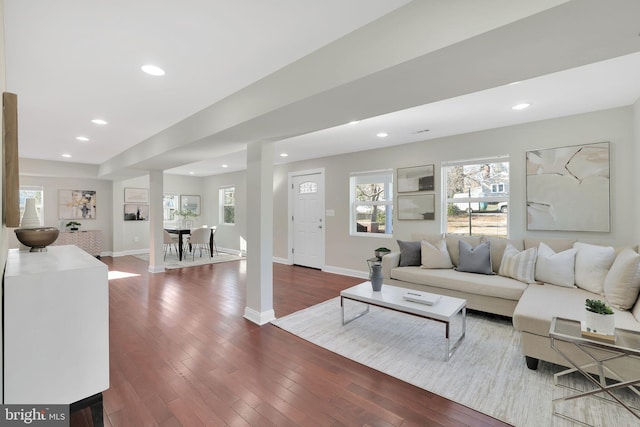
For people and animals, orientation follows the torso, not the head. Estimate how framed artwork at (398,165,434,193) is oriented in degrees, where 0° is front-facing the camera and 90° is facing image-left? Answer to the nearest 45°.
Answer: approximately 45°

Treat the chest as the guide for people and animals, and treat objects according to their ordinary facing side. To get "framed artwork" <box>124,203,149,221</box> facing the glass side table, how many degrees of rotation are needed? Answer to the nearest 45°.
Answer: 0° — it already faces it

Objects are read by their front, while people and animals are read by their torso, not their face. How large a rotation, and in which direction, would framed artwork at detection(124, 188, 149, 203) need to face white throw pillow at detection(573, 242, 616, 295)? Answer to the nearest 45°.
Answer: approximately 45° to its left

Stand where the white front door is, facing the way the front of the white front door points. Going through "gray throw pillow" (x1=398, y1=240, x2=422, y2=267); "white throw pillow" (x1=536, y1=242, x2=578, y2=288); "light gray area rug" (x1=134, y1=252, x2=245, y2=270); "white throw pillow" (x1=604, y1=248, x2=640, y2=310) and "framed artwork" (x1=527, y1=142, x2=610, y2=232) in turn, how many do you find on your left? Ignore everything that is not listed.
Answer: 4

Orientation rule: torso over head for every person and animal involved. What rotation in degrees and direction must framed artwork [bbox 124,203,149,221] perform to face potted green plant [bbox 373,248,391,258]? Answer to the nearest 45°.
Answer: approximately 45° to its left

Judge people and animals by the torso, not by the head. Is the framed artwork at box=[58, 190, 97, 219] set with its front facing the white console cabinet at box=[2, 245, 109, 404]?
yes

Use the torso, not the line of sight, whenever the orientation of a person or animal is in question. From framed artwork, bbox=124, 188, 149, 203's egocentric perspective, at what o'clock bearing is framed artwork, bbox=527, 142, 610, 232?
framed artwork, bbox=527, 142, 610, 232 is roughly at 11 o'clock from framed artwork, bbox=124, 188, 149, 203.

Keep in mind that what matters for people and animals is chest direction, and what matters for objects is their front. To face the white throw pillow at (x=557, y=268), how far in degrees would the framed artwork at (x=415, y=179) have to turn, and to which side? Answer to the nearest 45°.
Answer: approximately 90° to its left
